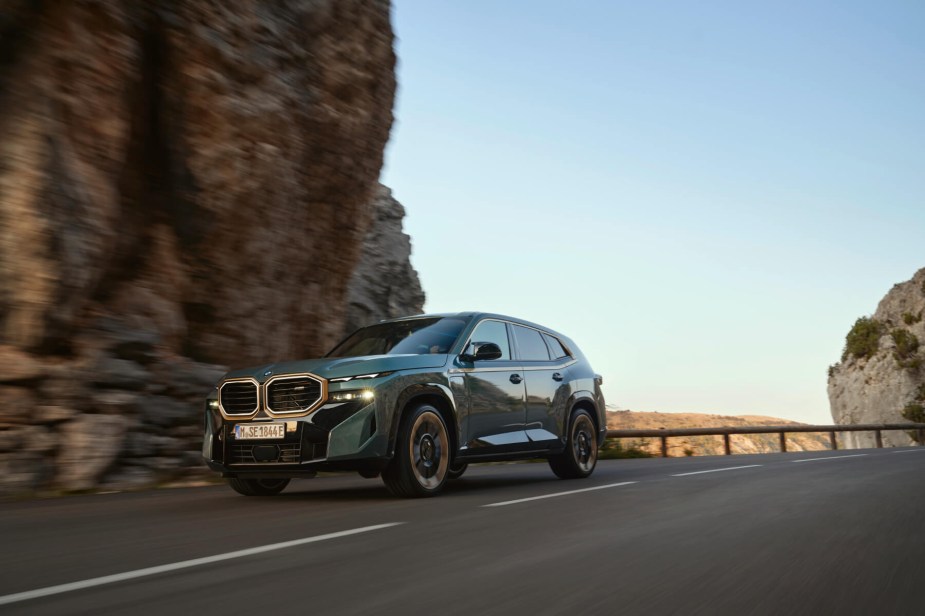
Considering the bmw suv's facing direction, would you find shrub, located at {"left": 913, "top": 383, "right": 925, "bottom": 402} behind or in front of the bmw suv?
behind

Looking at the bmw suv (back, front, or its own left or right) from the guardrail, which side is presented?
back

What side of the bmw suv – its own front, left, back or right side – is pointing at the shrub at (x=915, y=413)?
back

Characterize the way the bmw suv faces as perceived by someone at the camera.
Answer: facing the viewer and to the left of the viewer

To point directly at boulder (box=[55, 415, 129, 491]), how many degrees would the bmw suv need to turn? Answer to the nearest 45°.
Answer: approximately 90° to its right

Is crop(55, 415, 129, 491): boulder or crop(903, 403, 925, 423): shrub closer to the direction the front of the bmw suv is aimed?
the boulder
